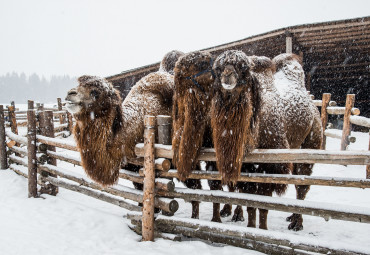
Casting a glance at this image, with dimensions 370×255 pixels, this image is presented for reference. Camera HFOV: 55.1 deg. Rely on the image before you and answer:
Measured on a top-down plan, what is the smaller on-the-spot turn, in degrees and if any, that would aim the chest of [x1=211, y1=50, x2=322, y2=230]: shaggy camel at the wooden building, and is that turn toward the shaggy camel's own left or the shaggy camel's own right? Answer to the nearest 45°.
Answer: approximately 135° to the shaggy camel's own right

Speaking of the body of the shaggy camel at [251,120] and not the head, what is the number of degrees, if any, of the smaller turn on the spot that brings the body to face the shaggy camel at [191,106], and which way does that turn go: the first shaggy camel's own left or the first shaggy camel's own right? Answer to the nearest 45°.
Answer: approximately 45° to the first shaggy camel's own right

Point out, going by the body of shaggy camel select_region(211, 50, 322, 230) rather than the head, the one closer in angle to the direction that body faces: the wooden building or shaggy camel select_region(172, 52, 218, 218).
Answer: the shaggy camel

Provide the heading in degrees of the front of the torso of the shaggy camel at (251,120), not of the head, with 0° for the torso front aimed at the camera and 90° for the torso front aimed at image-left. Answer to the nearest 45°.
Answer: approximately 45°
